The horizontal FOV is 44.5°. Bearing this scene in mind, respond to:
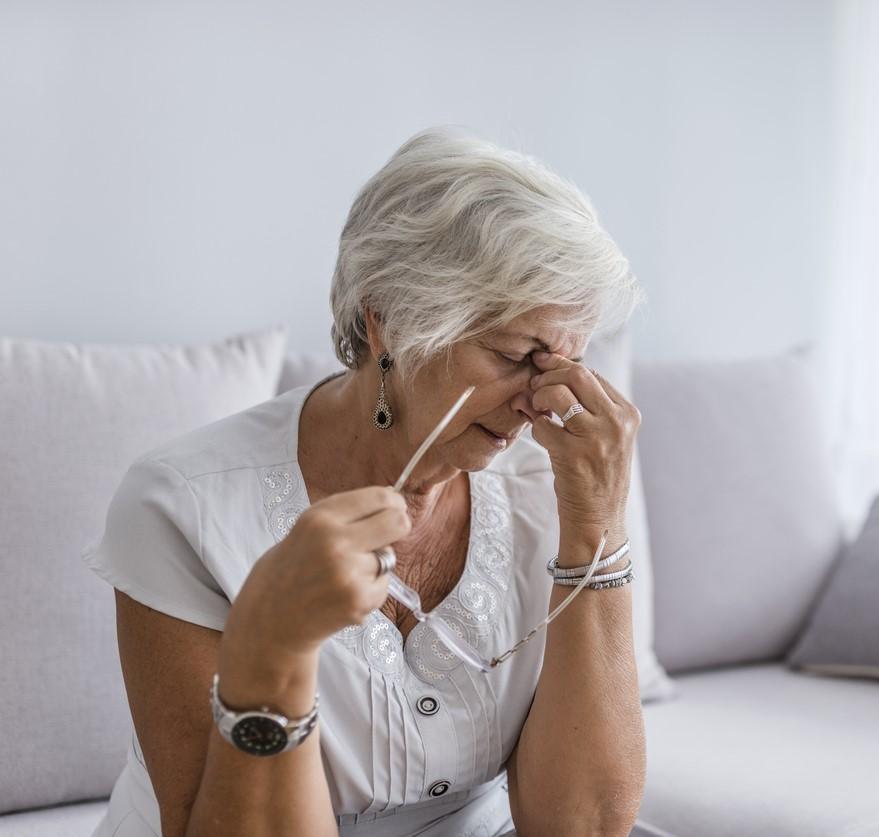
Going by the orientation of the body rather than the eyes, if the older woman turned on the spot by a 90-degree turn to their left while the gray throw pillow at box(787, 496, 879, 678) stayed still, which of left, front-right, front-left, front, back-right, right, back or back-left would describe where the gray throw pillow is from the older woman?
front

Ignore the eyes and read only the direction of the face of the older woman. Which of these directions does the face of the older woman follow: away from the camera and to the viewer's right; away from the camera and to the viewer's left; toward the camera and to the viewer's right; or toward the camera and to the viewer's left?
toward the camera and to the viewer's right

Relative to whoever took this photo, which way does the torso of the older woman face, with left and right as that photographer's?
facing the viewer and to the right of the viewer
